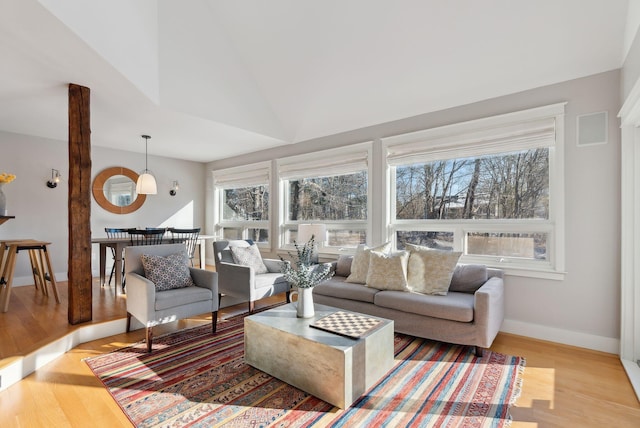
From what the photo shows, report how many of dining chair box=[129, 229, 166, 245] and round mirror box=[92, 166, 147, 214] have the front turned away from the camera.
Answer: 1

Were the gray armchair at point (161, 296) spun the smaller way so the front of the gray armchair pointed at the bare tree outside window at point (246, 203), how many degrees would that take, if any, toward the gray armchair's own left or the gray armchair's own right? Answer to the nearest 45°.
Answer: approximately 90° to the gray armchair's own left

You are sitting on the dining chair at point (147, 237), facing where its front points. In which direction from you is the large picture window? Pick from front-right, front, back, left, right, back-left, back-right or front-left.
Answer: back-right

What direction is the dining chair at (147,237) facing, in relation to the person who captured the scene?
facing away from the viewer

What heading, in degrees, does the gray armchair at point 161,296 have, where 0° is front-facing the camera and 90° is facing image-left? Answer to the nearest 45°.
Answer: approximately 315°

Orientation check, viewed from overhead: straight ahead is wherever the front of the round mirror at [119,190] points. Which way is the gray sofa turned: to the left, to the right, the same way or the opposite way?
to the right

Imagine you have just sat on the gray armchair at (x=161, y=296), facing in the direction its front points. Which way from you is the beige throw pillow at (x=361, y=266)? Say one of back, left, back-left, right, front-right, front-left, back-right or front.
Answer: front-left

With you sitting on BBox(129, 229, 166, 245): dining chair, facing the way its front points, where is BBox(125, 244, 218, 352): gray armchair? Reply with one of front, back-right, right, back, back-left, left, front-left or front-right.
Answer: back

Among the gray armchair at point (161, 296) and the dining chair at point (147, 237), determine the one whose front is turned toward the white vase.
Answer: the gray armchair

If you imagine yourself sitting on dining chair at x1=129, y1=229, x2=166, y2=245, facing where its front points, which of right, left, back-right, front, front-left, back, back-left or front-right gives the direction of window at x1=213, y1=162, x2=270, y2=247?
front-right

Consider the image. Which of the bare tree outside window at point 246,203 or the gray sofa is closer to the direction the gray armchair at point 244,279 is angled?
the gray sofa

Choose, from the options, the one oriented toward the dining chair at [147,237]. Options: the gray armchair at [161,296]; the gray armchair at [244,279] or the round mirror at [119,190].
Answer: the round mirror

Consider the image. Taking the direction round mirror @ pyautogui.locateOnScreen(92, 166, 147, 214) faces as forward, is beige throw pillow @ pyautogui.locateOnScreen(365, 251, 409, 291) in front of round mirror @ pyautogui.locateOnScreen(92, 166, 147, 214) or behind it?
in front

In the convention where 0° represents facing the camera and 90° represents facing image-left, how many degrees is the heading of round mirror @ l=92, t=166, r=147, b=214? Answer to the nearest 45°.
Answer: approximately 0°
